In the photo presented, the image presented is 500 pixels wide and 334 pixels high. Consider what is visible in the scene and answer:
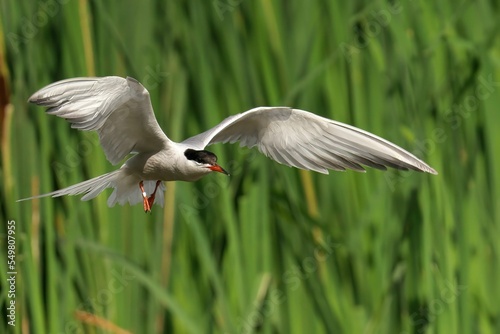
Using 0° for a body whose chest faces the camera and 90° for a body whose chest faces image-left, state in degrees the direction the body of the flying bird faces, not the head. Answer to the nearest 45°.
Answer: approximately 315°
